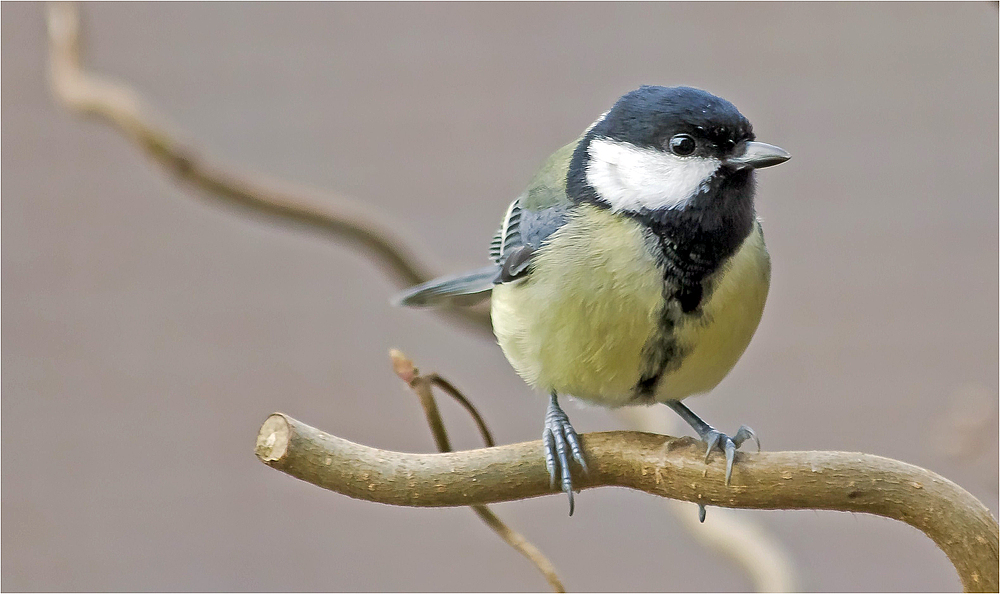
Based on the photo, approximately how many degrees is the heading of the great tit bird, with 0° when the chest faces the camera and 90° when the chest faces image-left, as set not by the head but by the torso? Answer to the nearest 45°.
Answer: approximately 315°
